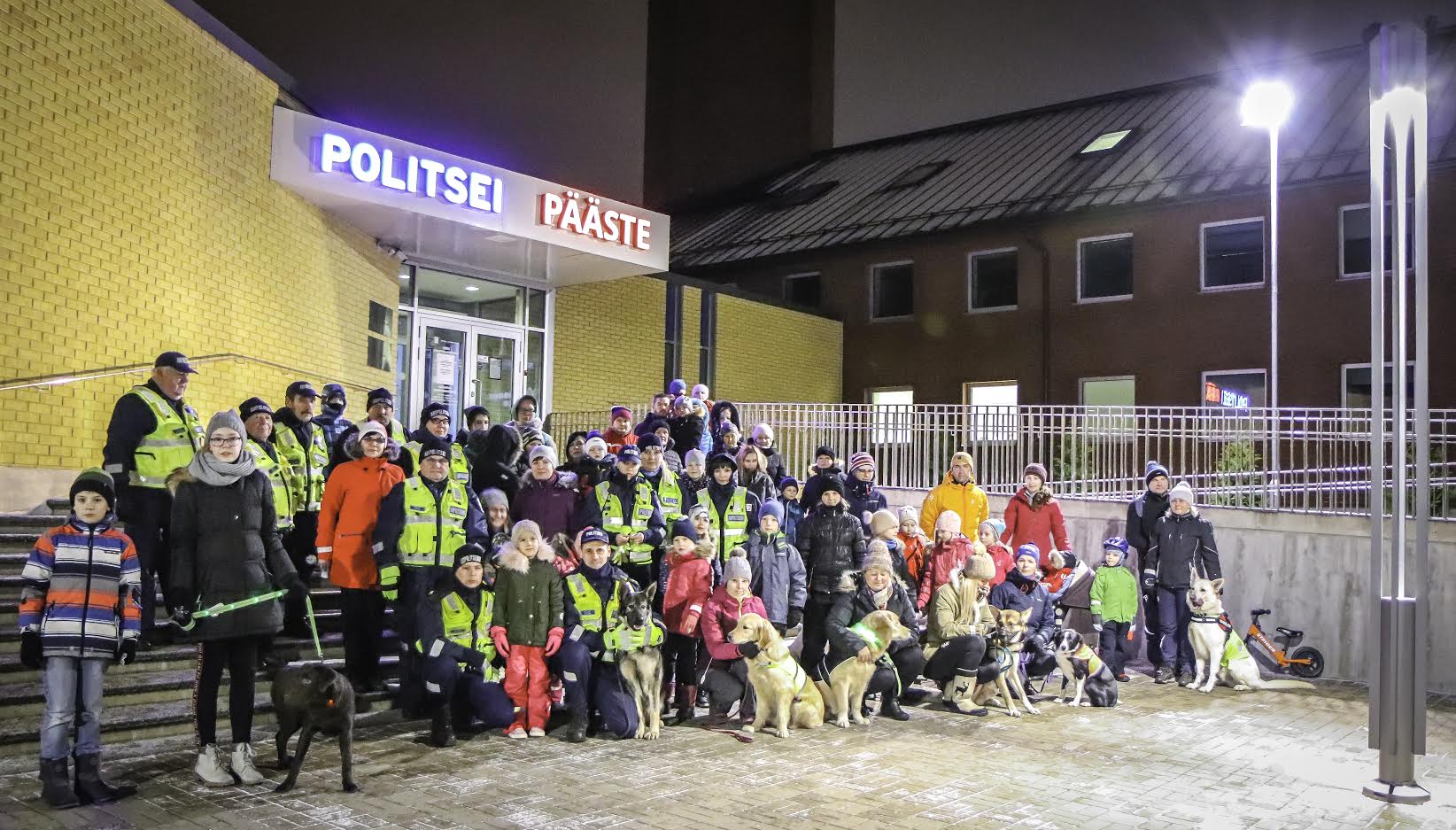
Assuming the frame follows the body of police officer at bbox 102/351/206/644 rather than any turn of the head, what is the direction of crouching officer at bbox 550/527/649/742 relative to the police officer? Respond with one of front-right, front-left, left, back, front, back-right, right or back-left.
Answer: front-left

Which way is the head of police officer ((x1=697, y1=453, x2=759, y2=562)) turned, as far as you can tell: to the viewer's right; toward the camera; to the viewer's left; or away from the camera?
toward the camera

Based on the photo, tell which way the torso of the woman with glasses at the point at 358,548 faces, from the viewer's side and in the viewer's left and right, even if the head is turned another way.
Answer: facing the viewer

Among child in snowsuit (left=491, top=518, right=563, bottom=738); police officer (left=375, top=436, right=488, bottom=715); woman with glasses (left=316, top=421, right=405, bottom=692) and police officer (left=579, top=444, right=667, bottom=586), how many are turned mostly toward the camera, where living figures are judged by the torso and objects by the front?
4

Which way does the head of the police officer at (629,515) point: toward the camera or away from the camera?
toward the camera

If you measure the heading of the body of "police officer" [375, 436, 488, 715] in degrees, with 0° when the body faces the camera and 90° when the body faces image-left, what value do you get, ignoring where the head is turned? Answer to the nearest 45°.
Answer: approximately 0°

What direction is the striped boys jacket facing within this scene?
toward the camera

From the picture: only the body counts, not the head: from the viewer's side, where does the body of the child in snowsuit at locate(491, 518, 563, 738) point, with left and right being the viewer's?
facing the viewer

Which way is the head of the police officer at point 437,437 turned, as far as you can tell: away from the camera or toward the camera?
toward the camera

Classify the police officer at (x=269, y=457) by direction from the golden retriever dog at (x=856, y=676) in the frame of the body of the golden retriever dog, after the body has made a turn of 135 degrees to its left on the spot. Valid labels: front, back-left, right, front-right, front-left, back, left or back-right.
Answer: left

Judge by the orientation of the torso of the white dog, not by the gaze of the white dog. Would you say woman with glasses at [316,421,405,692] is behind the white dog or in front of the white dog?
in front

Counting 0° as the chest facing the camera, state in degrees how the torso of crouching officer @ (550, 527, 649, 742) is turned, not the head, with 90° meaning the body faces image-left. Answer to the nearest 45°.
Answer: approximately 0°

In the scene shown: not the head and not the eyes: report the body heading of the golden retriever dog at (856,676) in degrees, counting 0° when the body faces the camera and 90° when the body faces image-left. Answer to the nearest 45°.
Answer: approximately 315°

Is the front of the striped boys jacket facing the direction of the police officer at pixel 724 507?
no

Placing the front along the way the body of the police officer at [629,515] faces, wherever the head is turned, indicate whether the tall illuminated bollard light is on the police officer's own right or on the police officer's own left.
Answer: on the police officer's own left

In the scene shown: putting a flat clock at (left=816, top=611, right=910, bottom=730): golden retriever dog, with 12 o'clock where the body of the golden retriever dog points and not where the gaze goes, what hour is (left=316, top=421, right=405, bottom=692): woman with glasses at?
The woman with glasses is roughly at 4 o'clock from the golden retriever dog.

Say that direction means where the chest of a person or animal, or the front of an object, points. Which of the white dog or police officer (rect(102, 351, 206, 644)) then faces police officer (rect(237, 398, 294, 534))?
the white dog

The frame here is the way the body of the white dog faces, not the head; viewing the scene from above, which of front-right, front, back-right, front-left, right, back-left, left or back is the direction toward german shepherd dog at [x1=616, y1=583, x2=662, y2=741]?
front

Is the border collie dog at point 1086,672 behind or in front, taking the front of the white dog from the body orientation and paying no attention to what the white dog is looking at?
in front
